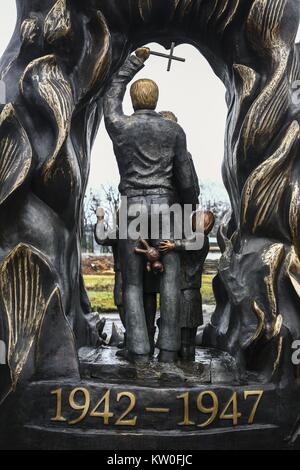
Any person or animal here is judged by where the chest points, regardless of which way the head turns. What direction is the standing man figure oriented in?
away from the camera

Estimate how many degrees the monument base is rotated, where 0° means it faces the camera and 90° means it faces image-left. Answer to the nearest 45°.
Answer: approximately 0°
